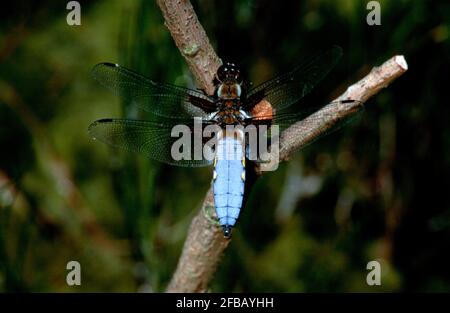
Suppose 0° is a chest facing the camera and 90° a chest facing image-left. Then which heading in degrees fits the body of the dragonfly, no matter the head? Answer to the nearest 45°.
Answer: approximately 180°
